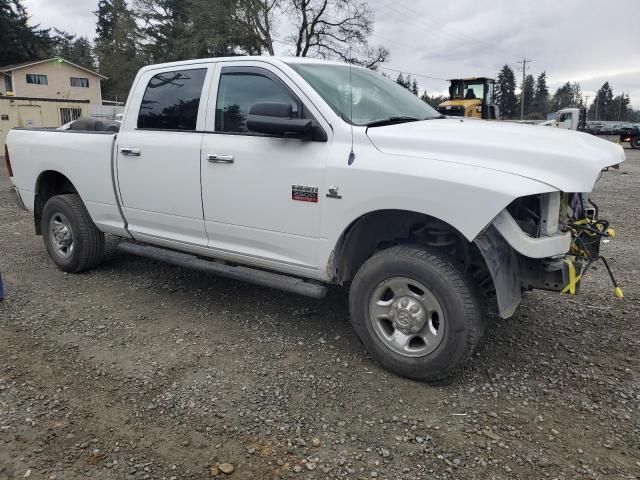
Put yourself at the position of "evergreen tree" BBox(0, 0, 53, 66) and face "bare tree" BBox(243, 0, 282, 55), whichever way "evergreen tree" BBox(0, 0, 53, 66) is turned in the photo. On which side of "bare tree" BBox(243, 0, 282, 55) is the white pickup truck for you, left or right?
right

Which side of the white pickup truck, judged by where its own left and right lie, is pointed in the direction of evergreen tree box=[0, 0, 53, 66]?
back

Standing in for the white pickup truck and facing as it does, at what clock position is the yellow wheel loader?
The yellow wheel loader is roughly at 8 o'clock from the white pickup truck.

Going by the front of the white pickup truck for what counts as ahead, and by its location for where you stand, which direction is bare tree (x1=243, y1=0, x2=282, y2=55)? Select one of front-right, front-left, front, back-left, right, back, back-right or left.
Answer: back-left

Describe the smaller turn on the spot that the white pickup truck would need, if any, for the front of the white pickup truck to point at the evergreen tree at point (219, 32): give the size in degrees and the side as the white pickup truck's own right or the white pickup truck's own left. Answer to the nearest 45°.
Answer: approximately 135° to the white pickup truck's own left

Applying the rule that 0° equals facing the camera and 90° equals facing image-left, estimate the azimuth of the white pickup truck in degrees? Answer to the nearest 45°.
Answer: approximately 315°
